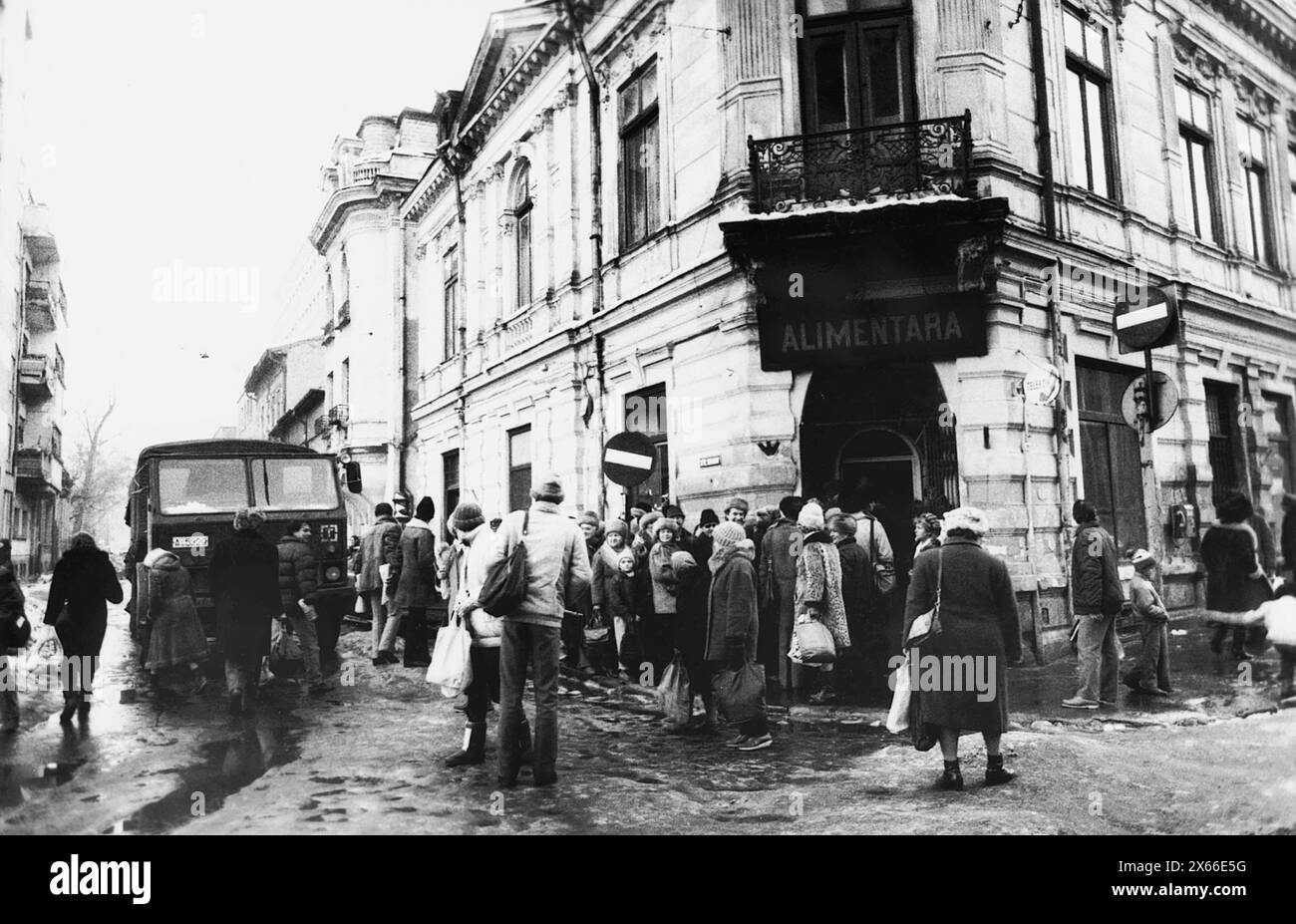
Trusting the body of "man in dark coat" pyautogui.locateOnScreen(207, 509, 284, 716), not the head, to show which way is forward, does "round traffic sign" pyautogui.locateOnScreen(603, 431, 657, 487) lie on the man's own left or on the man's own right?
on the man's own right

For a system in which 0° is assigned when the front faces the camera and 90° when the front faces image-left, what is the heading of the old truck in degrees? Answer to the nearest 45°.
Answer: approximately 0°

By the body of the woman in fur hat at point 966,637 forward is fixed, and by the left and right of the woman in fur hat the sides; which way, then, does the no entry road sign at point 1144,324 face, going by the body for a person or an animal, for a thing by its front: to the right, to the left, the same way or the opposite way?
the opposite way

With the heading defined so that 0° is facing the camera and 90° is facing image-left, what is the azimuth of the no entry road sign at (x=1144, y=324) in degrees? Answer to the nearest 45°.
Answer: approximately 0°

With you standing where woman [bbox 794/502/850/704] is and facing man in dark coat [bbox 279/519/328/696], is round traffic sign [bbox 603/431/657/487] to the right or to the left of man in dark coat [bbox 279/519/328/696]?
right

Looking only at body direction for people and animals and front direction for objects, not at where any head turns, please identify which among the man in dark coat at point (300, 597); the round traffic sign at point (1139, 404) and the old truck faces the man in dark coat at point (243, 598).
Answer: the old truck

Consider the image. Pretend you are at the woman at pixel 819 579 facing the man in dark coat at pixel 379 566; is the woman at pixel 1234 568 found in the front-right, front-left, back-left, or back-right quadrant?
back-right

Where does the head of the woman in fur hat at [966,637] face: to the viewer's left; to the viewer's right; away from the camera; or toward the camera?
away from the camera

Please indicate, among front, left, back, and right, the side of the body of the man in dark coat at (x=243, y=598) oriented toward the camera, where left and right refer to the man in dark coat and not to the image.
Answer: back

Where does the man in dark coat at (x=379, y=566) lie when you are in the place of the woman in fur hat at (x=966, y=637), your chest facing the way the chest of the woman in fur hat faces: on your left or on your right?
on your left

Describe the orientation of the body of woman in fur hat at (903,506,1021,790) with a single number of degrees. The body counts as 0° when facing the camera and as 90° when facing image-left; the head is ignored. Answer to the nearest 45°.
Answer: approximately 180°
